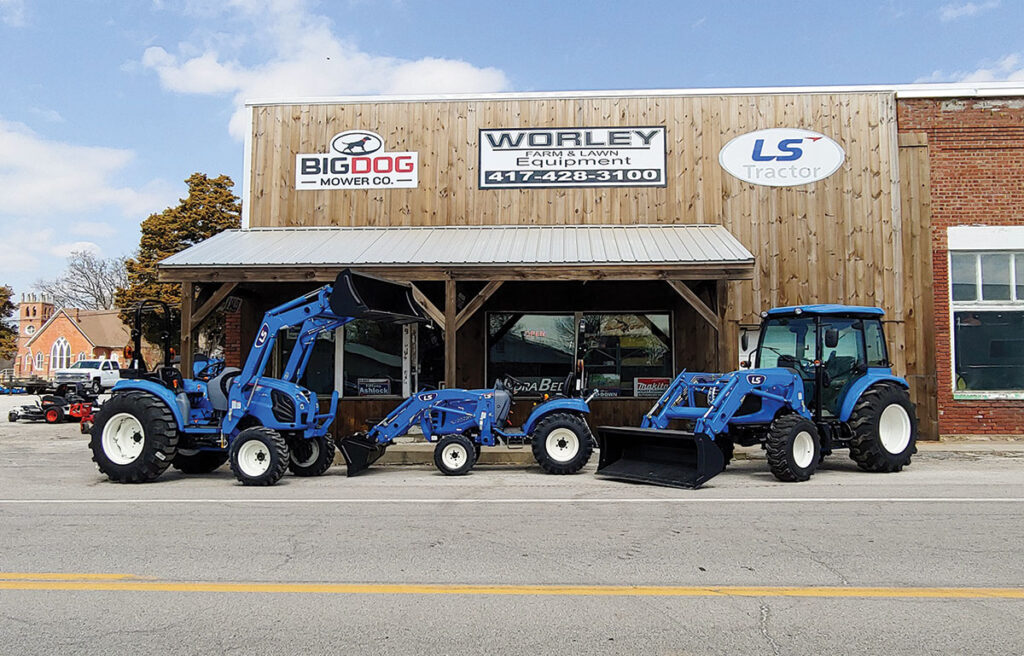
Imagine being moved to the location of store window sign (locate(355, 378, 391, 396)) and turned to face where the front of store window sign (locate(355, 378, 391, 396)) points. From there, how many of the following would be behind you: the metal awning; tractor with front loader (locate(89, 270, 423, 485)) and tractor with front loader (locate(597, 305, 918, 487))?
0

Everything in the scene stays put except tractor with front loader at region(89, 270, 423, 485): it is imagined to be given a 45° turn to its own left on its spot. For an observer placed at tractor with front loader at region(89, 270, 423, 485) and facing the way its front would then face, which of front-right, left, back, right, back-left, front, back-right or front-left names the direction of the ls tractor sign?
front

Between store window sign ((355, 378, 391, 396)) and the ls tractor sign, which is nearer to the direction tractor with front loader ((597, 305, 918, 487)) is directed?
the store window sign

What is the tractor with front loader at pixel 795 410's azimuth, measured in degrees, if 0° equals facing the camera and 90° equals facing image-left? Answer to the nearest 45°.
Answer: approximately 45°

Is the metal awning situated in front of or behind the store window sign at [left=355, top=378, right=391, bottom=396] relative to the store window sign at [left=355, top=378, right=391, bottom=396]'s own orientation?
in front

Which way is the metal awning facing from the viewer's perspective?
toward the camera

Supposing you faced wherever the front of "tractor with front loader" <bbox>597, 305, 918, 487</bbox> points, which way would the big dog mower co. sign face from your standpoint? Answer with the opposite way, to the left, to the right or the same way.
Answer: to the left

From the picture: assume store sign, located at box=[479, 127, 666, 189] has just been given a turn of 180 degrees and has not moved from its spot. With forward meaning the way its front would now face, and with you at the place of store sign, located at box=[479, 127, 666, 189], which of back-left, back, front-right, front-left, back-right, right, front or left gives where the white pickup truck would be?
front-left

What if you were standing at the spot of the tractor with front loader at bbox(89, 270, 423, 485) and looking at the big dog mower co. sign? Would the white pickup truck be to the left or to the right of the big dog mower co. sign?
left

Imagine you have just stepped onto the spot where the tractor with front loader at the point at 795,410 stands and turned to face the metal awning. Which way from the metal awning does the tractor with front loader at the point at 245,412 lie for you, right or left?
left

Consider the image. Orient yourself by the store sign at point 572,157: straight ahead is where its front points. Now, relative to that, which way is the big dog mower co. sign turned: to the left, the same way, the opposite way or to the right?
the same way

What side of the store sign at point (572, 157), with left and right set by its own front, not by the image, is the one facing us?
front

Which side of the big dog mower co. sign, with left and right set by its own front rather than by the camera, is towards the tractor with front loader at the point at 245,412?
front

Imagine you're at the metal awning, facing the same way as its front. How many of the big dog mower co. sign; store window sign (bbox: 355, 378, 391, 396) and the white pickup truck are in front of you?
0

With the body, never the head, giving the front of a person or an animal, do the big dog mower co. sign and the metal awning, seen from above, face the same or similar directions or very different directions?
same or similar directions

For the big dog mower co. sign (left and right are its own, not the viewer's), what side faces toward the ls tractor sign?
left

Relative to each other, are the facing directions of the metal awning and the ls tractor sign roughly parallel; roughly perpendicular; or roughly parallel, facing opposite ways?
roughly parallel

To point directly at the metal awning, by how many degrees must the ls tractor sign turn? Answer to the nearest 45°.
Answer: approximately 45° to its right

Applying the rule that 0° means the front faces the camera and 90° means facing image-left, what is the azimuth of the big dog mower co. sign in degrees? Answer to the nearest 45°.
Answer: approximately 0°
